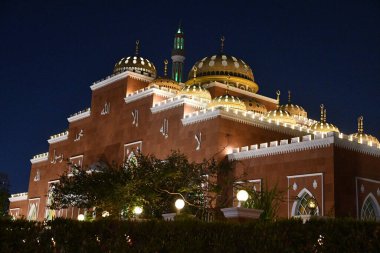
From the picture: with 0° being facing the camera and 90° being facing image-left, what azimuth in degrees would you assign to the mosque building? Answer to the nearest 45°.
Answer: approximately 45°

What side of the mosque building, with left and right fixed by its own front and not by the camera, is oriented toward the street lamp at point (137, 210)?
front
